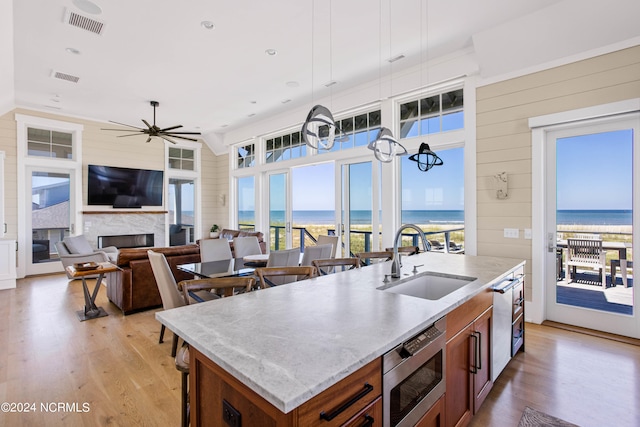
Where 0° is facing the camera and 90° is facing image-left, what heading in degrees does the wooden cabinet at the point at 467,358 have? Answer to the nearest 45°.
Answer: approximately 315°

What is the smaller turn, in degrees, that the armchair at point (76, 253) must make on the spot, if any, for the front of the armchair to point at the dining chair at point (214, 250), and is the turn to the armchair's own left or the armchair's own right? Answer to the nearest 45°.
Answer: approximately 45° to the armchair's own right

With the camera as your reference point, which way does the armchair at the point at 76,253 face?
facing to the right of the viewer

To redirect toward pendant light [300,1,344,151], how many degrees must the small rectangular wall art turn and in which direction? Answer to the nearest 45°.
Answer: approximately 45° to its right

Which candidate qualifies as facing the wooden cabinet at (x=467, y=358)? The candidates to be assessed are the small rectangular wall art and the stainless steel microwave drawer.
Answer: the small rectangular wall art

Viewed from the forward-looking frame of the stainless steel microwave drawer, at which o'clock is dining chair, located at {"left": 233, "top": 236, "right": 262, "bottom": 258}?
The dining chair is roughly at 6 o'clock from the stainless steel microwave drawer.
